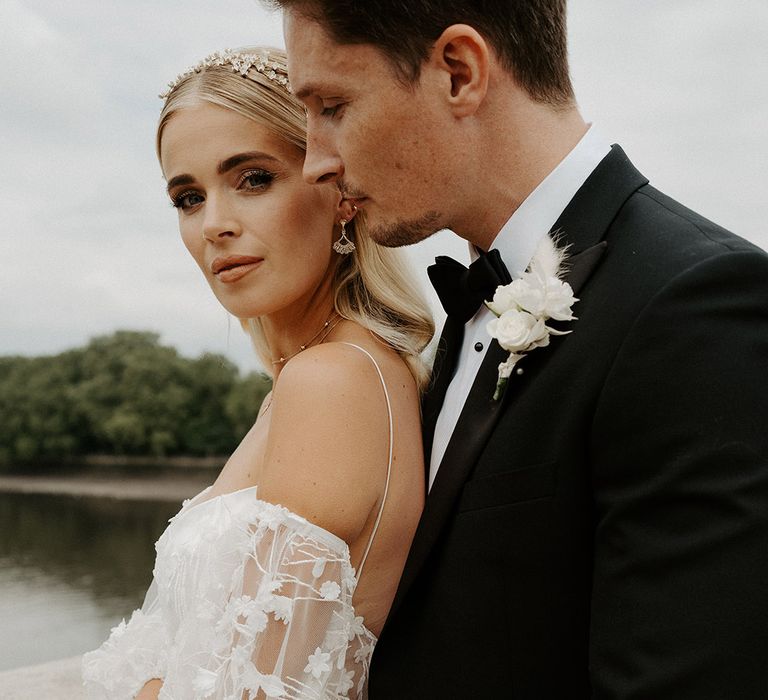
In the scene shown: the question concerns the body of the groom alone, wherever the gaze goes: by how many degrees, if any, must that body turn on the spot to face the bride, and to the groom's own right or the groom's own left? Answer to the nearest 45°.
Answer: approximately 45° to the groom's own right

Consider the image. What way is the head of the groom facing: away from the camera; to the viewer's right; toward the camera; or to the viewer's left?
to the viewer's left

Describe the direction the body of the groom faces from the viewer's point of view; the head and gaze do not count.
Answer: to the viewer's left
